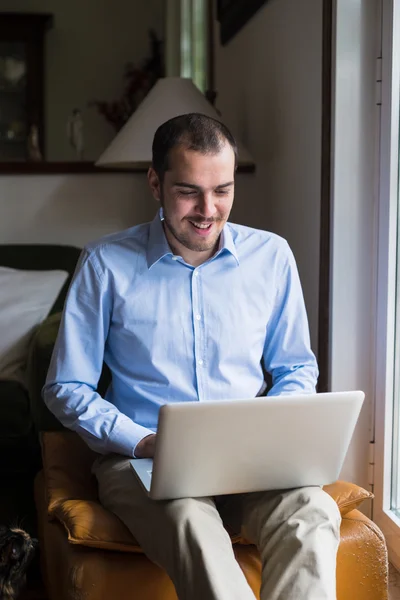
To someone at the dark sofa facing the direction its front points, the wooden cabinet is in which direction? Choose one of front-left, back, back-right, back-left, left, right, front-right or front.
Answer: back

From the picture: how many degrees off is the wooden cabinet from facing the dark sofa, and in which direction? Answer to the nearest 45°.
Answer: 0° — it already faces it

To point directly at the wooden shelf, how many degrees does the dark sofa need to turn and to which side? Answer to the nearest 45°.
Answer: approximately 180°

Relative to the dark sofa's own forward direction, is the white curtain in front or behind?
behind

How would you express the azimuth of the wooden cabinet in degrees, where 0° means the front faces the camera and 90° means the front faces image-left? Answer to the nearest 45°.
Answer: approximately 0°

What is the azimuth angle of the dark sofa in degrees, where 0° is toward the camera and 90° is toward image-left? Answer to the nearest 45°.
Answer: approximately 0°

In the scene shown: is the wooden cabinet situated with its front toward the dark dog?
yes

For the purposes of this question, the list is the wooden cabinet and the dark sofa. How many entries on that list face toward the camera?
2

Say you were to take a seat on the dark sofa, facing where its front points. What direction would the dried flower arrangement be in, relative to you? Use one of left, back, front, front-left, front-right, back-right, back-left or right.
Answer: back
